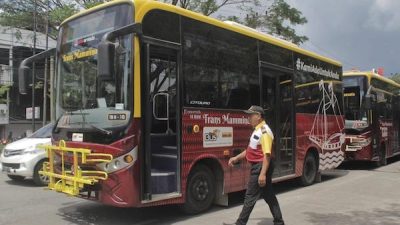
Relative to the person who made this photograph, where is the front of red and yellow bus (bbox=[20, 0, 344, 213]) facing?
facing the viewer and to the left of the viewer

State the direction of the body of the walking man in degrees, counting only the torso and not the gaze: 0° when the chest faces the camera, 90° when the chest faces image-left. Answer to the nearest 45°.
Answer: approximately 90°

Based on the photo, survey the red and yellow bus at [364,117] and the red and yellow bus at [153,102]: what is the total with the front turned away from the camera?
0

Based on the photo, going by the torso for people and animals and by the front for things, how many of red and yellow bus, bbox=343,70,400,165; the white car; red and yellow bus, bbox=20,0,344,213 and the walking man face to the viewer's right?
0

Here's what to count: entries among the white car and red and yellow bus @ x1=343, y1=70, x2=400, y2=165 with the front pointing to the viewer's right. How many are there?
0

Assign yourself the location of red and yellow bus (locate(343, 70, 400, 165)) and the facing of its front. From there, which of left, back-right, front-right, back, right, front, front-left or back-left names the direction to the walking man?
front-left

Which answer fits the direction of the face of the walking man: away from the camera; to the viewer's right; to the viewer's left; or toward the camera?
to the viewer's left

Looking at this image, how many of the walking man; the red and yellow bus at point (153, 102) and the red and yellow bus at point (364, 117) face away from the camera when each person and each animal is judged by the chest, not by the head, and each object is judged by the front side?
0

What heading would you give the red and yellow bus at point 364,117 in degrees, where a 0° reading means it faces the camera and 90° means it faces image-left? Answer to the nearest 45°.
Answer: approximately 45°

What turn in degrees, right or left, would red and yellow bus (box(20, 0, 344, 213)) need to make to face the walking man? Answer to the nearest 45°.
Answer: approximately 90° to its left

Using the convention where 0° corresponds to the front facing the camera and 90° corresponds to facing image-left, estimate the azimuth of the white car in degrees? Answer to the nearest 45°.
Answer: approximately 45°

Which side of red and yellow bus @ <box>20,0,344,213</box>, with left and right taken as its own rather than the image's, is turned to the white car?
right
